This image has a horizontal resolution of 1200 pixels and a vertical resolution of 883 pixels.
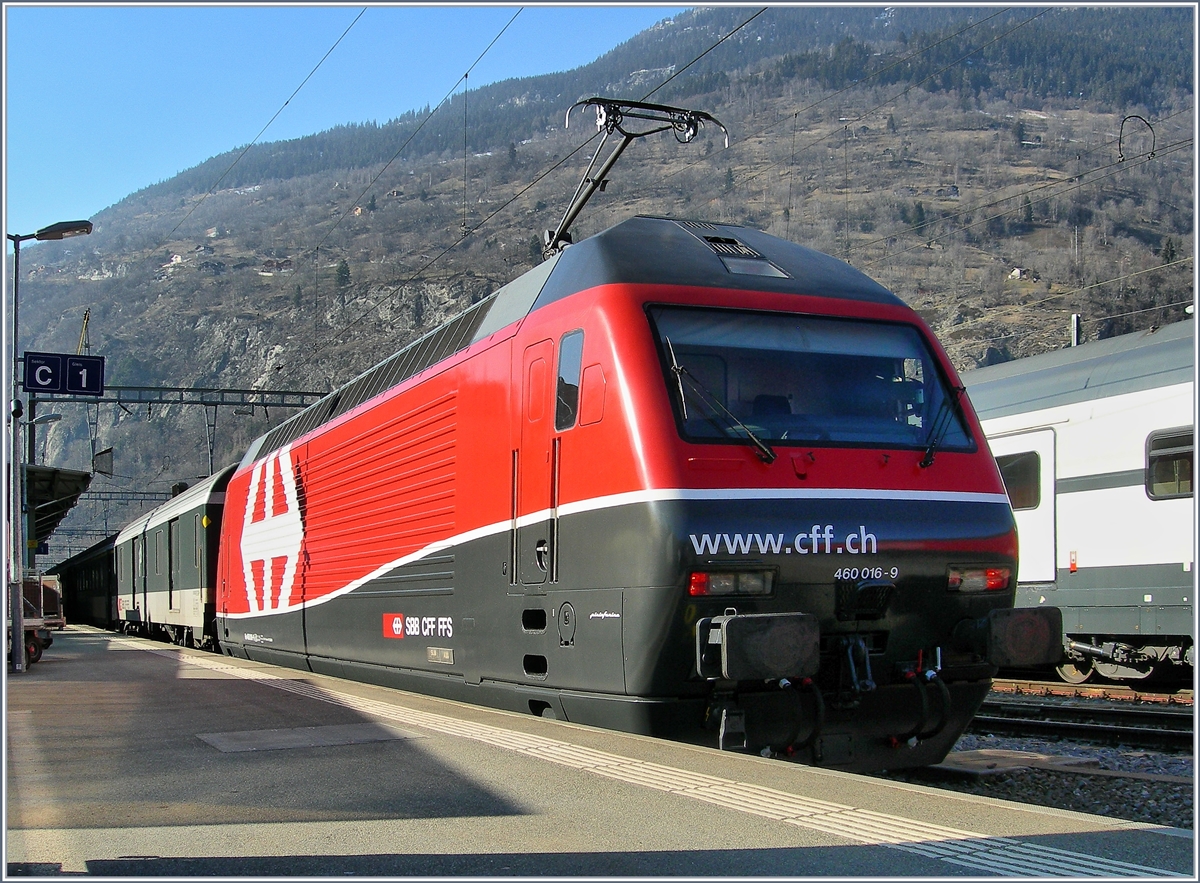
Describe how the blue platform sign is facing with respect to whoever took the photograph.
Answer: facing the viewer

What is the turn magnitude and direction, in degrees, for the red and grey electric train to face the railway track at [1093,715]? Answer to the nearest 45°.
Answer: approximately 90° to its left

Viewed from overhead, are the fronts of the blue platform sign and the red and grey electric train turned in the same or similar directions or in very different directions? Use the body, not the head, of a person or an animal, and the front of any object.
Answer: same or similar directions

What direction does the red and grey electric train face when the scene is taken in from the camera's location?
facing the viewer and to the right of the viewer

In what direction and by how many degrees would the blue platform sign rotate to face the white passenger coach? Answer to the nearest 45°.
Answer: approximately 45° to its left

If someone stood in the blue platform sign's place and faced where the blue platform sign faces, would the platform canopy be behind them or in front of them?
behind

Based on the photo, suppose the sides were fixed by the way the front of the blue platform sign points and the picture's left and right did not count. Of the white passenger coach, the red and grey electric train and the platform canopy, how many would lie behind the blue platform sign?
1

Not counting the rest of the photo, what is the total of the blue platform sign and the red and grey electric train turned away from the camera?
0

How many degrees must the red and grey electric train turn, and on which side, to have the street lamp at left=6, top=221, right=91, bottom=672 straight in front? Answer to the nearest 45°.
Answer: approximately 180°

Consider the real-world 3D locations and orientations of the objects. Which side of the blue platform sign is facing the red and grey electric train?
front
